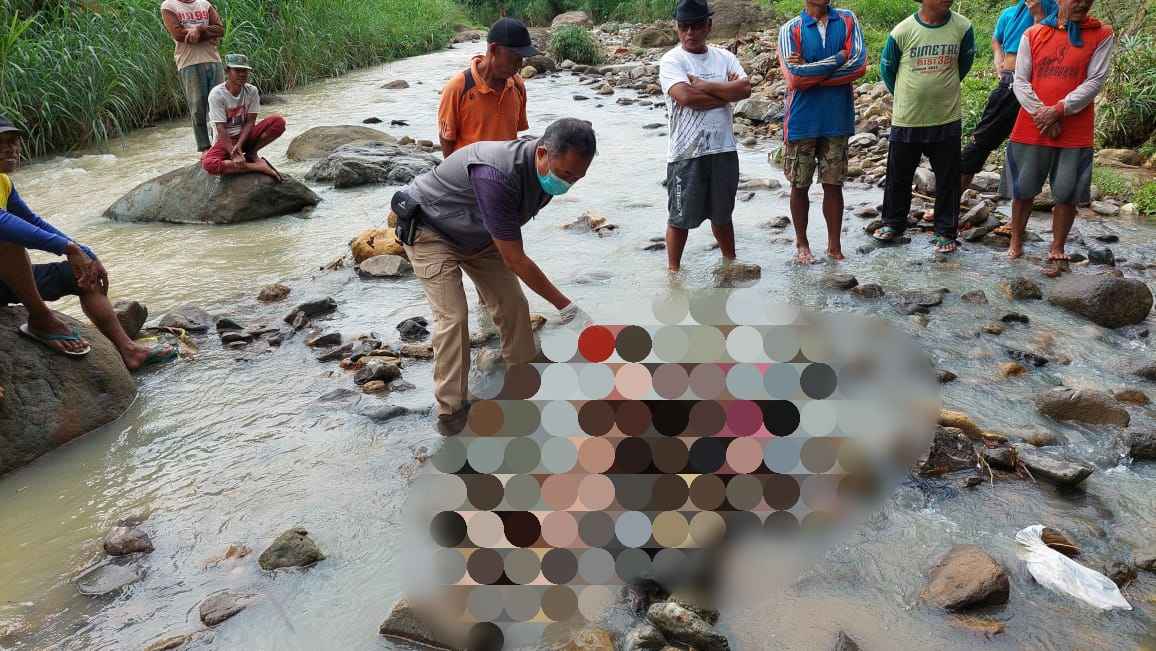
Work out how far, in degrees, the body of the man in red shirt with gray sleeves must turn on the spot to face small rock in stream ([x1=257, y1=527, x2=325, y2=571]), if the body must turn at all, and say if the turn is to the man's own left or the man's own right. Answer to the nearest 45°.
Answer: approximately 45° to the man's own right

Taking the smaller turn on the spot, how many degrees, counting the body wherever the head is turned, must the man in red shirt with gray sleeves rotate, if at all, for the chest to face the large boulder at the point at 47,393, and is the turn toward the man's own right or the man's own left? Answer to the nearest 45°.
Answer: approximately 45° to the man's own right

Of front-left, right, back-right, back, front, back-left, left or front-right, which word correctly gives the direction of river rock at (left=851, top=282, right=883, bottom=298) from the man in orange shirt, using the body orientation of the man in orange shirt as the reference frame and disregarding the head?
front-left

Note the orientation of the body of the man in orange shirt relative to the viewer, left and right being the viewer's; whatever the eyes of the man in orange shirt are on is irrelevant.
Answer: facing the viewer and to the right of the viewer

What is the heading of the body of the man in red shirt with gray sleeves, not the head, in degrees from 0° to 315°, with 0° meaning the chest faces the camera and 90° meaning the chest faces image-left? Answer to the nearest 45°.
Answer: approximately 0°

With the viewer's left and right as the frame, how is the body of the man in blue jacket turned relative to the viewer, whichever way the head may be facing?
facing the viewer

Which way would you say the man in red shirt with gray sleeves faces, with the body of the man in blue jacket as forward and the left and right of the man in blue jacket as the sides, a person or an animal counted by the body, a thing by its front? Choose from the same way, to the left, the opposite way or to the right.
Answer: the same way

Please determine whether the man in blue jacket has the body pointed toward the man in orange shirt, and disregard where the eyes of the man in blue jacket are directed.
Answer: no

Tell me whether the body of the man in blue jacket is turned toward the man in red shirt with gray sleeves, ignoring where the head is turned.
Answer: no

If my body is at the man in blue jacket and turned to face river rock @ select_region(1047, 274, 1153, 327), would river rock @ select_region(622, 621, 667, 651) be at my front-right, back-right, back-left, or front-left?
front-right

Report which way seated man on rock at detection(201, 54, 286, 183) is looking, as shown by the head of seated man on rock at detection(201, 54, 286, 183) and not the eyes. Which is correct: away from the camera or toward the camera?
toward the camera

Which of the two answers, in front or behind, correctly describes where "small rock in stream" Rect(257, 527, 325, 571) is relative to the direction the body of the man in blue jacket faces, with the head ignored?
in front

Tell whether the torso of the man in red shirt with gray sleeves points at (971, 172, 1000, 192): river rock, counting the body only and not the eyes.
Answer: no

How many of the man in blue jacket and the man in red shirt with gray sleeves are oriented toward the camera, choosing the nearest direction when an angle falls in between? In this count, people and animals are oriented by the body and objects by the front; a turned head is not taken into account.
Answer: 2

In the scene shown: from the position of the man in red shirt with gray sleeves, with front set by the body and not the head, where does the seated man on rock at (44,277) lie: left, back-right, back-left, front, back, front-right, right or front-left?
front-right

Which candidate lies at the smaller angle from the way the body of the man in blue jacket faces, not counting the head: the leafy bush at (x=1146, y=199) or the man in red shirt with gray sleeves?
the man in red shirt with gray sleeves

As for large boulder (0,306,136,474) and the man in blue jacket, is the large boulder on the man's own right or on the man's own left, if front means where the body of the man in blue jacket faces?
on the man's own right
